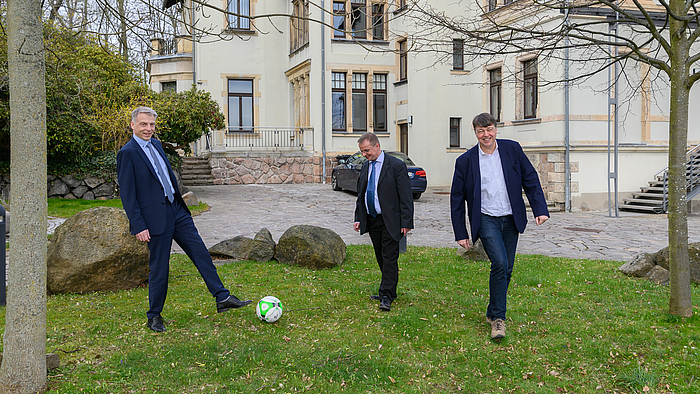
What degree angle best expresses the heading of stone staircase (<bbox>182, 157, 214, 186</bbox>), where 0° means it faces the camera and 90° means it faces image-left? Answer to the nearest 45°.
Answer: approximately 0°

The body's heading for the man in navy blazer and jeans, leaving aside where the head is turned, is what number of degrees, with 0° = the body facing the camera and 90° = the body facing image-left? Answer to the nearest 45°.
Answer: approximately 0°

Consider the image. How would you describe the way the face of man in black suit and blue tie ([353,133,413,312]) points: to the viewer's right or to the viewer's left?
to the viewer's left

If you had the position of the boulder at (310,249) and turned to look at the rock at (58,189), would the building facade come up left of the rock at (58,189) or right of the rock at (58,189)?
right

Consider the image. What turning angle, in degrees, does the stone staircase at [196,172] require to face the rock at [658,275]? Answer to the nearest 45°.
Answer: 0° — it already faces it

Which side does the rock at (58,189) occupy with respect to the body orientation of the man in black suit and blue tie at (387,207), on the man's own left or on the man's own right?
on the man's own right

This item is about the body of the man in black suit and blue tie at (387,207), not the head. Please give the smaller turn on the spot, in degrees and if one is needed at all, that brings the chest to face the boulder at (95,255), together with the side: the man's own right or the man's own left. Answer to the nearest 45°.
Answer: approximately 45° to the man's own right

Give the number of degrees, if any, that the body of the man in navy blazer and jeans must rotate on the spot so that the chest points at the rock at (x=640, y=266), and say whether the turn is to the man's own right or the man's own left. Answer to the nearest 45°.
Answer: approximately 135° to the man's own left

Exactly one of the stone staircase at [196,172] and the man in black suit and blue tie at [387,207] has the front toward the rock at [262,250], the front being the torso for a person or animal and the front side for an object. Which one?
the stone staircase

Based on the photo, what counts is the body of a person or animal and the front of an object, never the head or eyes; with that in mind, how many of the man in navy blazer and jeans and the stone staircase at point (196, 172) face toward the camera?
2
